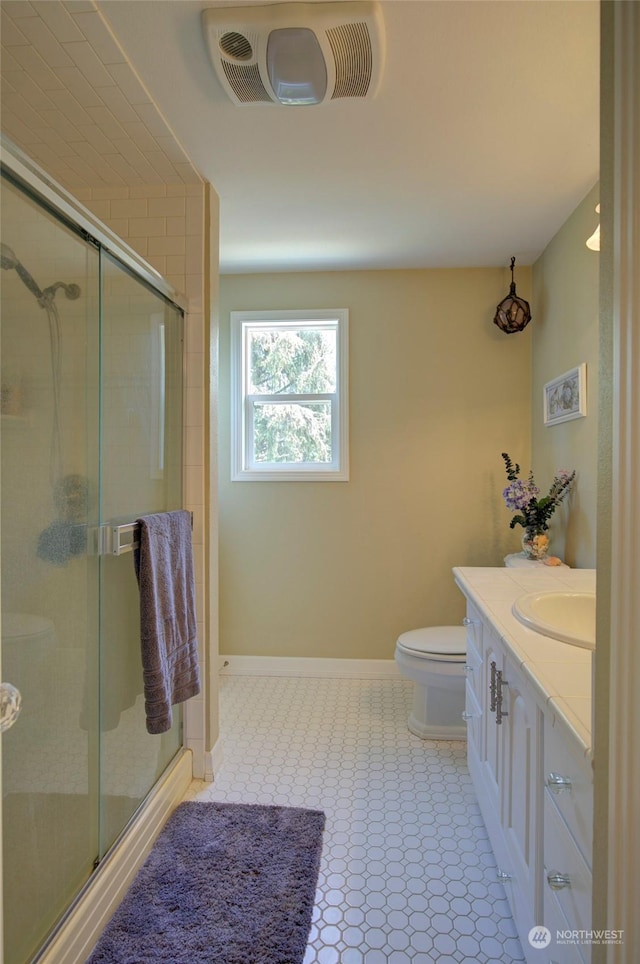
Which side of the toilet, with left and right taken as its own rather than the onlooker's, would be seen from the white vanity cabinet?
left

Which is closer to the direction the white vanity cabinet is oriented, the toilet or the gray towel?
the gray towel

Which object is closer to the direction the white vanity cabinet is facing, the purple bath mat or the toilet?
the purple bath mat

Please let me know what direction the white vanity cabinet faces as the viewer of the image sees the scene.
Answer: facing to the left of the viewer

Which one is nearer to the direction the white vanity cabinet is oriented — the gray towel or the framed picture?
the gray towel
